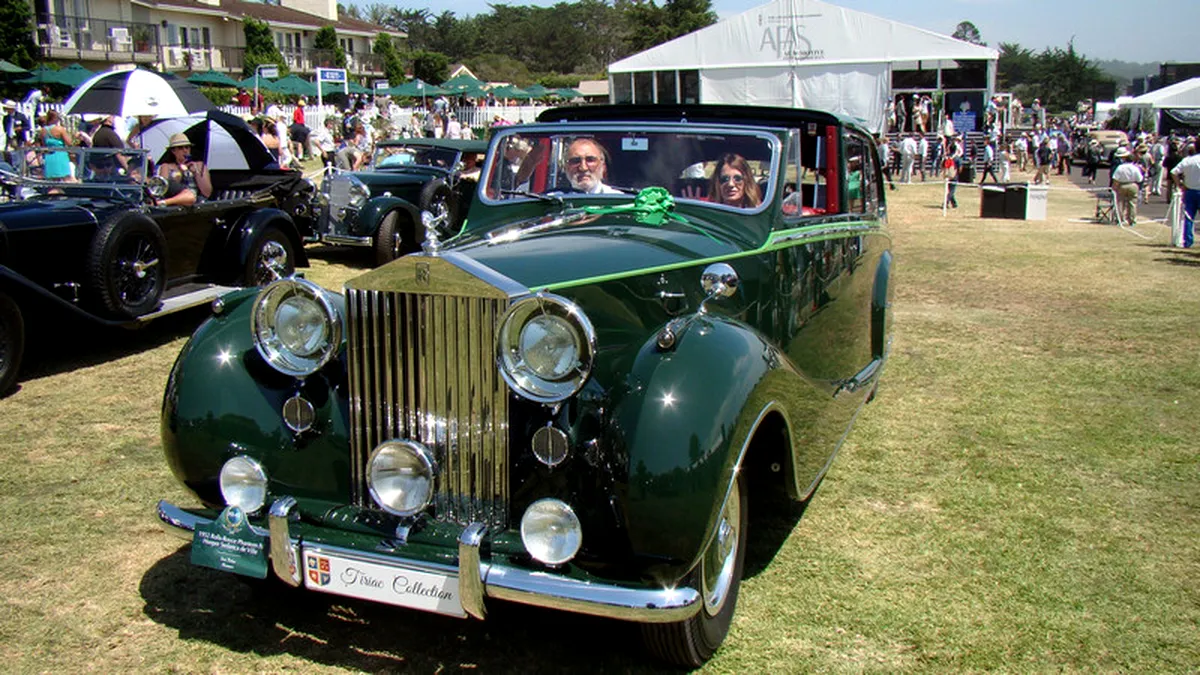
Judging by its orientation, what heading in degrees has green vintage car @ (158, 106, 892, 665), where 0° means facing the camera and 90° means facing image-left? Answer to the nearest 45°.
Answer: approximately 45°

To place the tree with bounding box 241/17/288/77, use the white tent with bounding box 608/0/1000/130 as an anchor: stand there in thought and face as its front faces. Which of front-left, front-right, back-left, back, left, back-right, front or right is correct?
back-right

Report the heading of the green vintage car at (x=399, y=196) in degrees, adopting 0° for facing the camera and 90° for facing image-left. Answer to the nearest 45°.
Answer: approximately 45°

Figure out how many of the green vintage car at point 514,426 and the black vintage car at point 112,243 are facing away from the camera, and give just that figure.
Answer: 0

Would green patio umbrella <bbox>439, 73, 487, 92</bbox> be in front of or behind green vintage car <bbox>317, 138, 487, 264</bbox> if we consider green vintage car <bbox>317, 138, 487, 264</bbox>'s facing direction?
behind

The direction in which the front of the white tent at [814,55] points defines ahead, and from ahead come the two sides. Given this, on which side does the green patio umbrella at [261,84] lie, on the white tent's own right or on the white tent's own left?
on the white tent's own right

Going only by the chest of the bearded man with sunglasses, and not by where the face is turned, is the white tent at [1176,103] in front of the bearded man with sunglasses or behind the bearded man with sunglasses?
behind

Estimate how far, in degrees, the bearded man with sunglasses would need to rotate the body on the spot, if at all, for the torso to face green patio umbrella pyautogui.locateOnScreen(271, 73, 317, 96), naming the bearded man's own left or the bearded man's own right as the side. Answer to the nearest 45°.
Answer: approximately 135° to the bearded man's own right

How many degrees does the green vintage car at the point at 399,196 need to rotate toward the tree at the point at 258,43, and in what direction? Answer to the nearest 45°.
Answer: approximately 135° to its right

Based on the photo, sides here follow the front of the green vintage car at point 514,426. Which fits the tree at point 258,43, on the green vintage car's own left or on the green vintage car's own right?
on the green vintage car's own right
